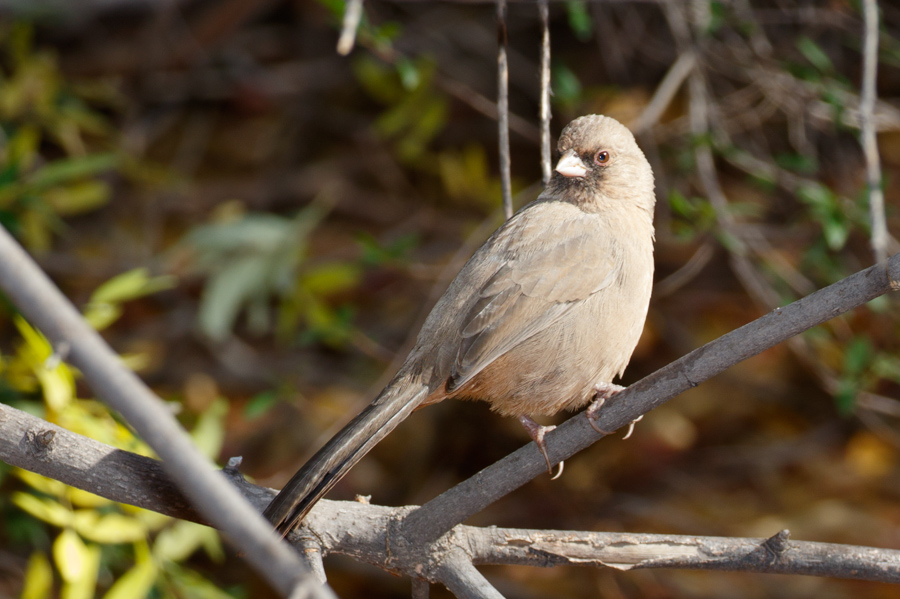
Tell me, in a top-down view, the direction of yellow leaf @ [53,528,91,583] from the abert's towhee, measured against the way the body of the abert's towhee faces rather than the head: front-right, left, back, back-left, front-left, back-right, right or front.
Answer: back

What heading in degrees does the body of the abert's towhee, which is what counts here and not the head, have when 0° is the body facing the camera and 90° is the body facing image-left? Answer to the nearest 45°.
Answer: approximately 270°

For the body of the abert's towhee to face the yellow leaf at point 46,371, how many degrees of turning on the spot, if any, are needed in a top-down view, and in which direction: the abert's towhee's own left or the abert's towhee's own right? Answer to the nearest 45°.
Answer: approximately 180°

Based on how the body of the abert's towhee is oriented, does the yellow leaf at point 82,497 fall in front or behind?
behind

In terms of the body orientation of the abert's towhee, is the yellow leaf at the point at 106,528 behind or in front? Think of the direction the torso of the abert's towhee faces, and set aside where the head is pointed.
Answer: behind

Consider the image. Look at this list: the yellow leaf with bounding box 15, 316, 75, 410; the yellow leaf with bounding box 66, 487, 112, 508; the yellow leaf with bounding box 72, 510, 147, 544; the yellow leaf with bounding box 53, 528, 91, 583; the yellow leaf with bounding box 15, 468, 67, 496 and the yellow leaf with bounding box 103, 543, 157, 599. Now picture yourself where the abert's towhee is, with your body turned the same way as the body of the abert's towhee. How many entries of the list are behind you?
6
